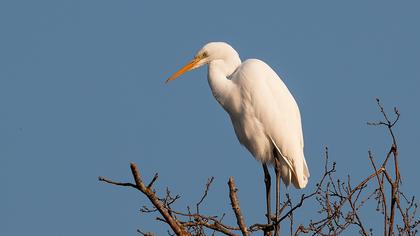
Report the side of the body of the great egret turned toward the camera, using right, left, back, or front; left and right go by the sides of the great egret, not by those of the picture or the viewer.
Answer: left
